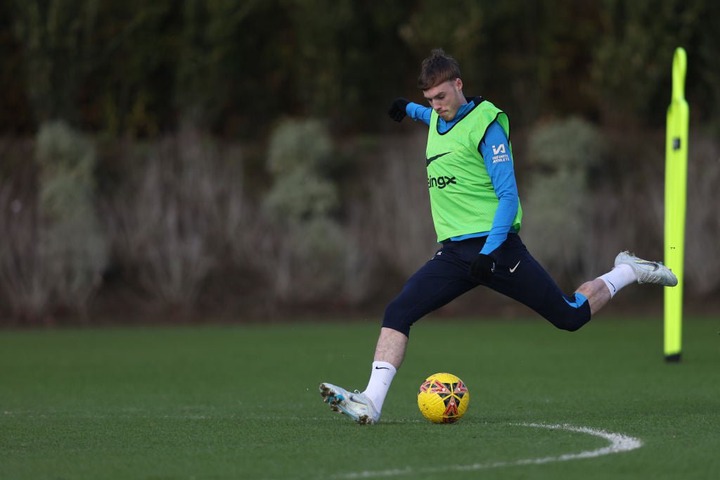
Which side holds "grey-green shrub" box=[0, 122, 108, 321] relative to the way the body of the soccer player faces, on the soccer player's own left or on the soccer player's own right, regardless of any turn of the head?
on the soccer player's own right

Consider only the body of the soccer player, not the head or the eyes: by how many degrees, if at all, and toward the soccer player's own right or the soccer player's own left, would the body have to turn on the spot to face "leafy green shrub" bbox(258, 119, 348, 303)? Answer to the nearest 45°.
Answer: approximately 135° to the soccer player's own right

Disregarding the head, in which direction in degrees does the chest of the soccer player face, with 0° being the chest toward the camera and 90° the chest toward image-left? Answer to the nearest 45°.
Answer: approximately 45°

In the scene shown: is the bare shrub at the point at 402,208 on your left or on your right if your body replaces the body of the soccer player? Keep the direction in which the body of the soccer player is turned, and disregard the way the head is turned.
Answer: on your right

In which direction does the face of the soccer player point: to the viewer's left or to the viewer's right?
to the viewer's left
